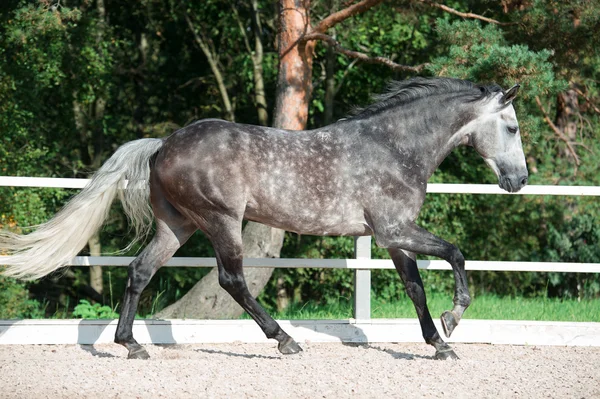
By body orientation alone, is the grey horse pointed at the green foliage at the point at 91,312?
no

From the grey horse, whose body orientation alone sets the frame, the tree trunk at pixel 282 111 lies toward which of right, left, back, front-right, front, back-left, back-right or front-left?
left

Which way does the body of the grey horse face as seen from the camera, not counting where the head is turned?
to the viewer's right

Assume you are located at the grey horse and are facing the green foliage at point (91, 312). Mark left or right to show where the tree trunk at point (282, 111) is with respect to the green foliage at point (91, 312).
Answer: right
